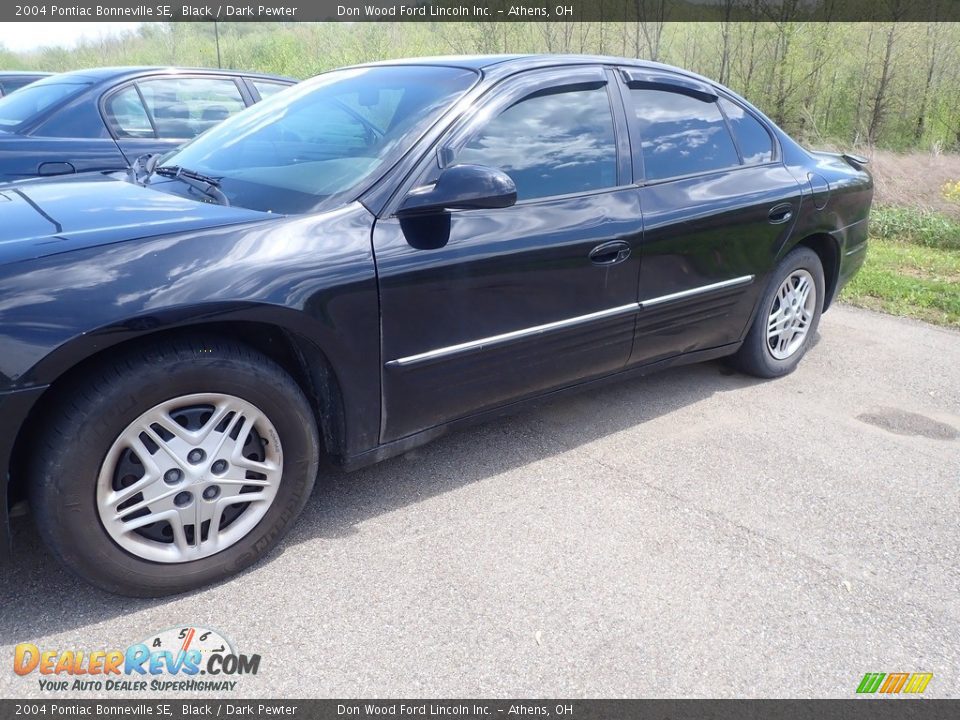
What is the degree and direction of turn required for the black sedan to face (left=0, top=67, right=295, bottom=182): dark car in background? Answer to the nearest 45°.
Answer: approximately 90° to its right

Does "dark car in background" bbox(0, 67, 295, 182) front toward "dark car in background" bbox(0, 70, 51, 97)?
no

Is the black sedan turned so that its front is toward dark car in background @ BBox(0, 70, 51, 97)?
no

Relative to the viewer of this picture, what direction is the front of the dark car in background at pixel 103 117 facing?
facing away from the viewer and to the right of the viewer

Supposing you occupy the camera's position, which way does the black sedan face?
facing the viewer and to the left of the viewer
